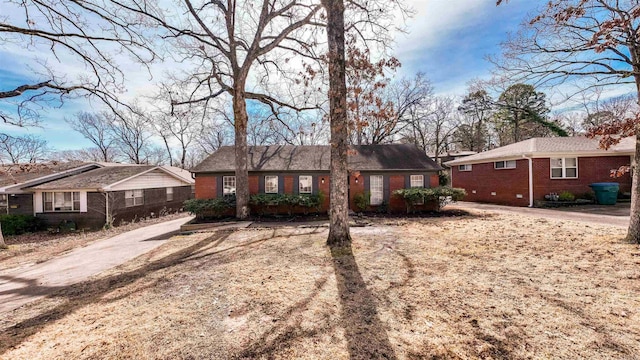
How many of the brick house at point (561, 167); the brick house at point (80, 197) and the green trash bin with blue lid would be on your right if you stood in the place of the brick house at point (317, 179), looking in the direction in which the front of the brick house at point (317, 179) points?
1

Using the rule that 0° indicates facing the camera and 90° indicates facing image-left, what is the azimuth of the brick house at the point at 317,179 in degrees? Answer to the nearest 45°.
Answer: approximately 0°

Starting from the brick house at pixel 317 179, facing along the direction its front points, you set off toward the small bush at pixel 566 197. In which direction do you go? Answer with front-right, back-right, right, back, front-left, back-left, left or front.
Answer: left

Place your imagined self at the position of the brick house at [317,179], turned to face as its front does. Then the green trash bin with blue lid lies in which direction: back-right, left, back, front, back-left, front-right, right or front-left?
left

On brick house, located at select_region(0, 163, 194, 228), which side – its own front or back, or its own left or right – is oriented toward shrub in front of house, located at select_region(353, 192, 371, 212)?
left

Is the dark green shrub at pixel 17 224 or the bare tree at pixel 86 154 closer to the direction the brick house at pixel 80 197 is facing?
the dark green shrub

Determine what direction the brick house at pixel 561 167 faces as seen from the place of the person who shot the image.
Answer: facing the viewer and to the right of the viewer

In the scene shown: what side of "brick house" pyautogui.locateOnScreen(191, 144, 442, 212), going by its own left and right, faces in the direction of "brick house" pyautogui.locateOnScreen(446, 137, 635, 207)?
left

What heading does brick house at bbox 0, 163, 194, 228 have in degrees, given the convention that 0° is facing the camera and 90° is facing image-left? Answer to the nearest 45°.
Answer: approximately 45°

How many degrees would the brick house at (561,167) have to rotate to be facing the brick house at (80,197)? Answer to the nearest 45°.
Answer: approximately 90° to its right

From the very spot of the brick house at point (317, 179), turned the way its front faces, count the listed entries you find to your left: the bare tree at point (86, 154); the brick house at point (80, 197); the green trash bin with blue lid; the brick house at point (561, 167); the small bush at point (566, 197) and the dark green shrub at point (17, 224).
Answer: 3

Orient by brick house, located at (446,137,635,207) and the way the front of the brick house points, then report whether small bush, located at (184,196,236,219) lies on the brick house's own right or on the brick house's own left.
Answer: on the brick house's own right

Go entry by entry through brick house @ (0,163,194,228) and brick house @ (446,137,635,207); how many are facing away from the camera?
0

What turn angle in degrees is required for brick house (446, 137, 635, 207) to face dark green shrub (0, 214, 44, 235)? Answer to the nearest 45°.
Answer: approximately 90° to its right

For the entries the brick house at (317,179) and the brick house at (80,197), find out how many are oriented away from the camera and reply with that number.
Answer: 0
